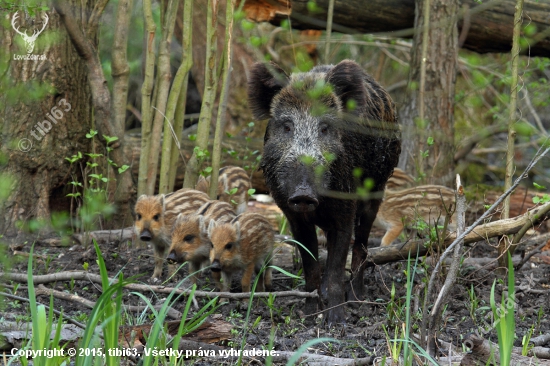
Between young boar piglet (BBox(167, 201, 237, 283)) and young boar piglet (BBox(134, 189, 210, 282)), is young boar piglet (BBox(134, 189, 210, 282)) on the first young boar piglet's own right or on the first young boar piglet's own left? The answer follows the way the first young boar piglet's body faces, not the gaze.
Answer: on the first young boar piglet's own right

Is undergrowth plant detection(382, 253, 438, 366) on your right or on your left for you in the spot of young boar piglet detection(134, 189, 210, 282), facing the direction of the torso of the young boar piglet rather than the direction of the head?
on your left

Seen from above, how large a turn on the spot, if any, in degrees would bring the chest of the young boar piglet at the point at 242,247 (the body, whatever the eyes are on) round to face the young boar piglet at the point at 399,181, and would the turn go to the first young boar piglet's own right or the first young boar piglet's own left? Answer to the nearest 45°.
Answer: approximately 180°

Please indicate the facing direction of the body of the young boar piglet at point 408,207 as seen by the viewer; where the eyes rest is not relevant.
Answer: to the viewer's left

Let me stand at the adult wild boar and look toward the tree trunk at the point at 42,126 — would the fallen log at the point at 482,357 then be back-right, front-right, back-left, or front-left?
back-left

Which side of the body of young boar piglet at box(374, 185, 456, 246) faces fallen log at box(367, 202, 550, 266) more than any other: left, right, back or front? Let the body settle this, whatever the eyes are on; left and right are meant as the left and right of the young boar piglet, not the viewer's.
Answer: left

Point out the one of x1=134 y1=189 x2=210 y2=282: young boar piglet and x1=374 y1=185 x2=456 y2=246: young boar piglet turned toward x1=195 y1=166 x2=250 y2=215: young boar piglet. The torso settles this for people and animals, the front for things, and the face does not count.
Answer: x1=374 y1=185 x2=456 y2=246: young boar piglet

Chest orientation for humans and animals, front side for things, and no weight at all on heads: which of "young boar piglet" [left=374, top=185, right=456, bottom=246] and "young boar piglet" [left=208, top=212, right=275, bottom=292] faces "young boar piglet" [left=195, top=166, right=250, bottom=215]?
"young boar piglet" [left=374, top=185, right=456, bottom=246]

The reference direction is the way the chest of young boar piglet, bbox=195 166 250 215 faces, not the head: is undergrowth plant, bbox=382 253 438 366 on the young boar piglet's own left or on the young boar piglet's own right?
on the young boar piglet's own left

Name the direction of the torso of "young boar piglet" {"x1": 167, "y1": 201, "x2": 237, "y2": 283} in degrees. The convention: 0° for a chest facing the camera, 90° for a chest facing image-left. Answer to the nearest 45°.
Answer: approximately 45°

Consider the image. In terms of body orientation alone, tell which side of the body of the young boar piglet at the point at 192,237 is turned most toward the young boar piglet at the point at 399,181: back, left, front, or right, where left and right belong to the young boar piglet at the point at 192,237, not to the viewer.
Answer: back

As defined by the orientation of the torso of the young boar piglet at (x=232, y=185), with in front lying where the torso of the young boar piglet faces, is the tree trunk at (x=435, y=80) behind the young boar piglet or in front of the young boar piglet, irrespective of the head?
behind

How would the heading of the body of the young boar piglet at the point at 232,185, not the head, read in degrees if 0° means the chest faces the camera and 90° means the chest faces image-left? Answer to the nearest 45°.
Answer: approximately 90°
